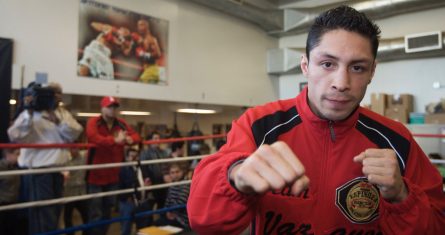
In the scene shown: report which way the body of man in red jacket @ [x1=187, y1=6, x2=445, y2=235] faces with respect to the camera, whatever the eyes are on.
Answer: toward the camera

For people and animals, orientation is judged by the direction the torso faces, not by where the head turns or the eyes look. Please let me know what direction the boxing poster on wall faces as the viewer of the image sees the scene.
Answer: facing the viewer and to the right of the viewer

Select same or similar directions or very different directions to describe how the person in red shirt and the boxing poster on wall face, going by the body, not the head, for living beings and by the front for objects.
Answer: same or similar directions

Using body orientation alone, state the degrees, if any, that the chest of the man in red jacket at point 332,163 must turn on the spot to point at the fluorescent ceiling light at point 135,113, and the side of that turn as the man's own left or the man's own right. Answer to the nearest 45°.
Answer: approximately 135° to the man's own right

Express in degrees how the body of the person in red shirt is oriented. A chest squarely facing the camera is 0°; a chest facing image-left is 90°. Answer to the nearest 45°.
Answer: approximately 315°

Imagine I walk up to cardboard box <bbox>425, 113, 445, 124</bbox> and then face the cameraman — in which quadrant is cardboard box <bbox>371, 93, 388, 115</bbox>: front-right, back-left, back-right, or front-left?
front-right

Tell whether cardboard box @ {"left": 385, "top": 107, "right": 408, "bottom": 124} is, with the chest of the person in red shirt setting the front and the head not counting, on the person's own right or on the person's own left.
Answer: on the person's own left
